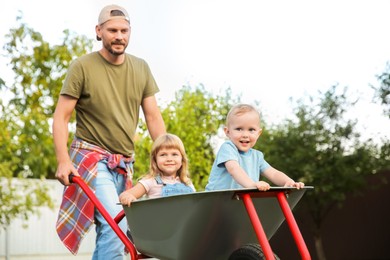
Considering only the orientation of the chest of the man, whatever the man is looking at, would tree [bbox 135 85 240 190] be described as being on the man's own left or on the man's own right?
on the man's own left

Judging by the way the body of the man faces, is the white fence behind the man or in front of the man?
behind

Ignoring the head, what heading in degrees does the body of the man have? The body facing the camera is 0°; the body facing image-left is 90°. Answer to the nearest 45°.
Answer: approximately 315°

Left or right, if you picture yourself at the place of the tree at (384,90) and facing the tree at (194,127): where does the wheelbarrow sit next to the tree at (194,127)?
left

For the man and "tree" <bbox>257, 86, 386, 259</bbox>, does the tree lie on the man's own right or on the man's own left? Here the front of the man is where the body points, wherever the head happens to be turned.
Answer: on the man's own left

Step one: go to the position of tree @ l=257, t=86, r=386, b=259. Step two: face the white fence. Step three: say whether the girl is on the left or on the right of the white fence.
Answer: left

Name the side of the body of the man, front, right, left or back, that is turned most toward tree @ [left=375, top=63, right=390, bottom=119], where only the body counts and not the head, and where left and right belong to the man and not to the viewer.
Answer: left
